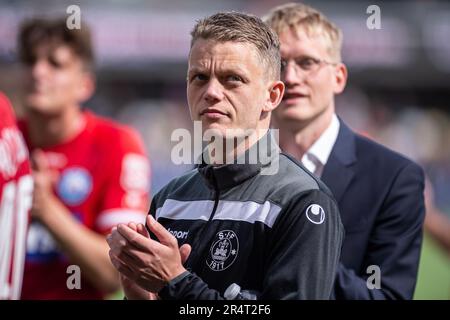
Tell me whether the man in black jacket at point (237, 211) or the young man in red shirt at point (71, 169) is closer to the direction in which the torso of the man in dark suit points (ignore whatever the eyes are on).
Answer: the man in black jacket

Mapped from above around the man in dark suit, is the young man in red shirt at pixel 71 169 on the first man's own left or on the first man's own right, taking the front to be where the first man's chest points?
on the first man's own right

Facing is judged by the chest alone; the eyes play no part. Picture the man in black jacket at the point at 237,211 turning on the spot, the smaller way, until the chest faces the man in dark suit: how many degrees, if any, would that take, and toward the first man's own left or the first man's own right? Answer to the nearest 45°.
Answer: approximately 180°

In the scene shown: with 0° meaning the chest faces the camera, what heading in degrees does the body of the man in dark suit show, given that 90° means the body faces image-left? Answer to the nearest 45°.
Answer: approximately 45°

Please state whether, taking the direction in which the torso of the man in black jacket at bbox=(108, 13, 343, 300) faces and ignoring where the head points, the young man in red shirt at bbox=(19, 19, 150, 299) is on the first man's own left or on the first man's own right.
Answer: on the first man's own right

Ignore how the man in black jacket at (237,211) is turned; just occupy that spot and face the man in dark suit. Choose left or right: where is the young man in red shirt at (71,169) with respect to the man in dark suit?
left

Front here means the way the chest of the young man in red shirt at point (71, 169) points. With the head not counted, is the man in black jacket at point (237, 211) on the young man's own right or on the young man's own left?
on the young man's own left

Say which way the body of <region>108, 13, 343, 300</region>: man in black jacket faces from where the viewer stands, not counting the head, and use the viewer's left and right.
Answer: facing the viewer and to the left of the viewer
